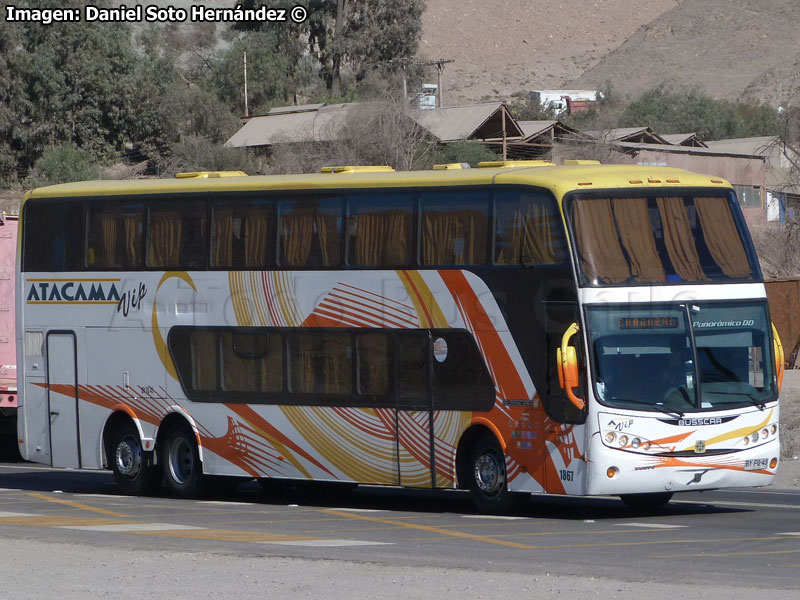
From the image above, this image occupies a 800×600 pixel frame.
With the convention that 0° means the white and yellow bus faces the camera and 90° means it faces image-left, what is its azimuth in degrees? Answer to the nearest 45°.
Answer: approximately 315°
